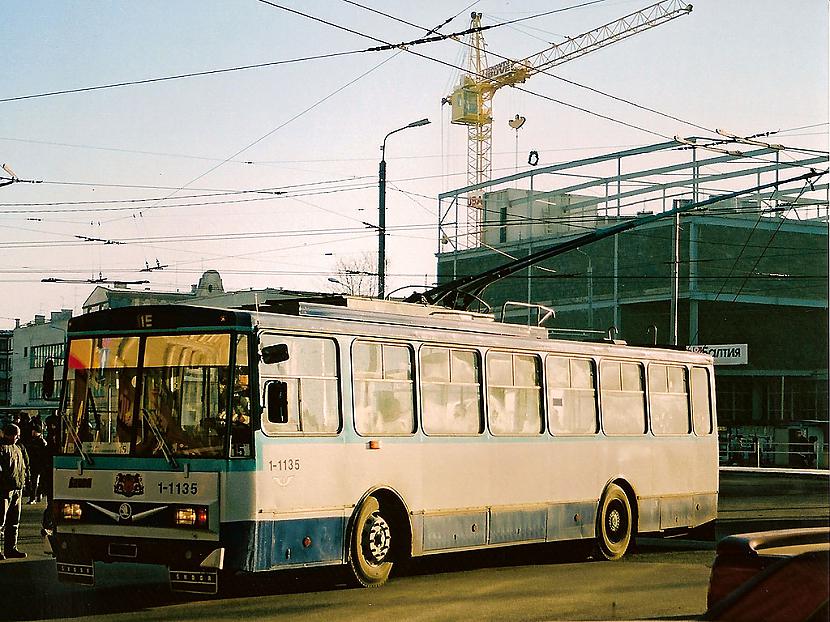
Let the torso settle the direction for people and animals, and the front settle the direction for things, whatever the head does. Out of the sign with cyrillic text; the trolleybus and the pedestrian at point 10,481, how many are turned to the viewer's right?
1

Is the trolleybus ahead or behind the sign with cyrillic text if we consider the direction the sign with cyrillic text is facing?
ahead

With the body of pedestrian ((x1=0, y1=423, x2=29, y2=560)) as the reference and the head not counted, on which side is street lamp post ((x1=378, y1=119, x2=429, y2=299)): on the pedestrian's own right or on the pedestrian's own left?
on the pedestrian's own left

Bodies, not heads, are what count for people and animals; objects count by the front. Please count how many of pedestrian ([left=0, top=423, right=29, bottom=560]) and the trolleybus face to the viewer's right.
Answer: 1

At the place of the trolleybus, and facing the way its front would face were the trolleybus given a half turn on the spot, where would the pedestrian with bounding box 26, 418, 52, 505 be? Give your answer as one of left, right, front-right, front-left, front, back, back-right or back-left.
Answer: left

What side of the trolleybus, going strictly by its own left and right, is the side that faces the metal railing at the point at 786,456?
back

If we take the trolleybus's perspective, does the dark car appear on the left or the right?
on its left

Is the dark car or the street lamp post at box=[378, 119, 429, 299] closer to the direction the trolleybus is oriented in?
the dark car

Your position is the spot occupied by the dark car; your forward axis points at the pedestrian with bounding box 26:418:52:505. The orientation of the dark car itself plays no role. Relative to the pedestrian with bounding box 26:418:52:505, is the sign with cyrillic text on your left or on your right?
right

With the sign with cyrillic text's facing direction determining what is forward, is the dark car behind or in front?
in front

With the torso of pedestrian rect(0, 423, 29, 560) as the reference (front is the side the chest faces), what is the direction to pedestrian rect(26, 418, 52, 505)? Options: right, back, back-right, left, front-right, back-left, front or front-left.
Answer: left

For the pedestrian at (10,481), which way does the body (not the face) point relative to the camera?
to the viewer's right
